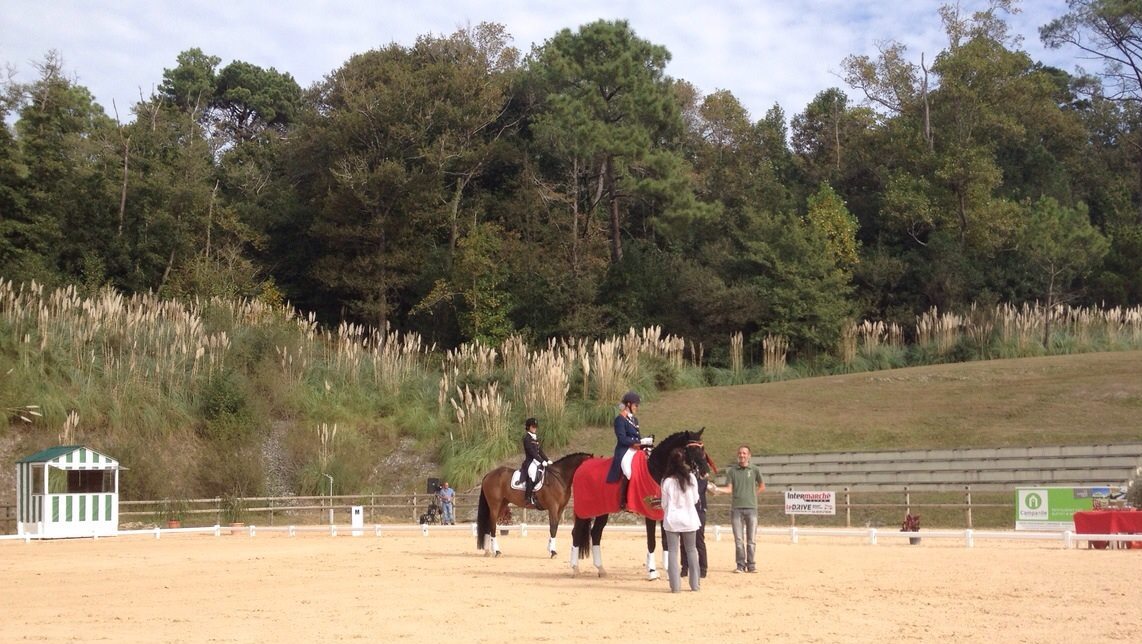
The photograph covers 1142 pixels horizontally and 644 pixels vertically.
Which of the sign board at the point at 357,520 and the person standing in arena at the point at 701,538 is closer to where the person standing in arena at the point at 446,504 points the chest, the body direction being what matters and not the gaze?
the person standing in arena

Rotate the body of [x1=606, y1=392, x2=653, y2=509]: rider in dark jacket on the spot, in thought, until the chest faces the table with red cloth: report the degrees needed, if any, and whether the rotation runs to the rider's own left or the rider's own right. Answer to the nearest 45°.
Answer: approximately 45° to the rider's own left

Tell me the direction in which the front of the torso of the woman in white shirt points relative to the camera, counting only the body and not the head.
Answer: away from the camera

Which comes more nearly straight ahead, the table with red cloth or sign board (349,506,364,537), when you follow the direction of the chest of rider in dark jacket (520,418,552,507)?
the table with red cloth

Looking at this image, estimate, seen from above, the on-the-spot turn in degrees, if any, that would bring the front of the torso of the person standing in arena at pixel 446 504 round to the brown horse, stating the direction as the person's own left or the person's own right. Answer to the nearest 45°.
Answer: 0° — they already face it

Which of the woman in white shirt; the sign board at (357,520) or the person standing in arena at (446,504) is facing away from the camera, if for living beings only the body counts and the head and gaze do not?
the woman in white shirt

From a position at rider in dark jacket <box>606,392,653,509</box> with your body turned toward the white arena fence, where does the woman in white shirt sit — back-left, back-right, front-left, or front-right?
back-right

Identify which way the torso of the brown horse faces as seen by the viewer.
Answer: to the viewer's right

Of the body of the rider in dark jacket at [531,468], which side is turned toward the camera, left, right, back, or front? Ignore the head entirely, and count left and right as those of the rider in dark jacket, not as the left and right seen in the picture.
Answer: right

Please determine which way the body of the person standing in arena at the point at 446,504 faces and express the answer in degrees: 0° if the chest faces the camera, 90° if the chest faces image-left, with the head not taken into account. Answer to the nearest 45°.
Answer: approximately 0°

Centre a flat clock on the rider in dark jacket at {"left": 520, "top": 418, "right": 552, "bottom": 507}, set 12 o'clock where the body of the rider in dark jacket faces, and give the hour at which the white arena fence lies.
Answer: The white arena fence is roughly at 10 o'clock from the rider in dark jacket.

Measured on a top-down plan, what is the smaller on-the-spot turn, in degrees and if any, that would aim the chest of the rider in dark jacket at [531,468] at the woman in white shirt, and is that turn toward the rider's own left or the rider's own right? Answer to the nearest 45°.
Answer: approximately 90° to the rider's own right

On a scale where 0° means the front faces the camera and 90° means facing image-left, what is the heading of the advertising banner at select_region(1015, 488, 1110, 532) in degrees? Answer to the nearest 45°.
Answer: approximately 0°

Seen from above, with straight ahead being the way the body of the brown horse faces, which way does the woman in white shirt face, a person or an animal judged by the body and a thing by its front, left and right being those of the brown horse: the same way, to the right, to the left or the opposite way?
to the left

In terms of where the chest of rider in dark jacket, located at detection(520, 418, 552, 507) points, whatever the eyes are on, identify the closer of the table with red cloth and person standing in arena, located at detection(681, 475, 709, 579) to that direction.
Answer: the table with red cloth

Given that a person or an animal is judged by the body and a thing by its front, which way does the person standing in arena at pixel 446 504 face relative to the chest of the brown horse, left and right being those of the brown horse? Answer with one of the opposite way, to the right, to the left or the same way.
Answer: to the right

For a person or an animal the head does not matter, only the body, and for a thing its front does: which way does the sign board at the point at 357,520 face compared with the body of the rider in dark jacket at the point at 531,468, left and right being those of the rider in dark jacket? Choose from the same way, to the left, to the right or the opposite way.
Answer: to the right
